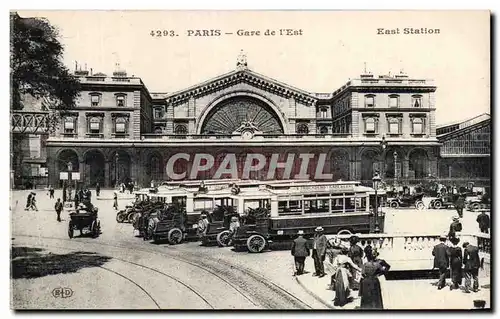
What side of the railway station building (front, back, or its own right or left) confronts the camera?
front
